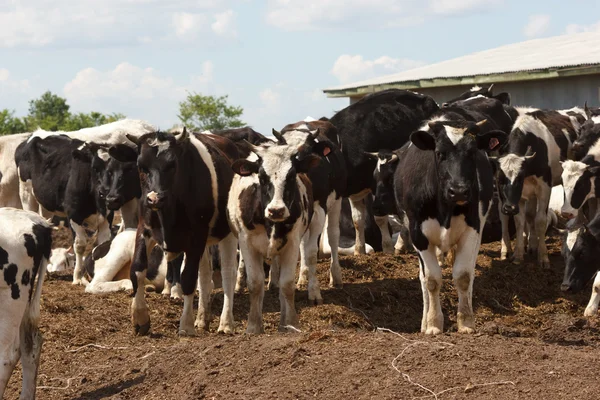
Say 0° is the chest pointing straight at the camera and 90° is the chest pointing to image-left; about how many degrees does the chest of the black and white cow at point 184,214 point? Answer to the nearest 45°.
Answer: approximately 45°

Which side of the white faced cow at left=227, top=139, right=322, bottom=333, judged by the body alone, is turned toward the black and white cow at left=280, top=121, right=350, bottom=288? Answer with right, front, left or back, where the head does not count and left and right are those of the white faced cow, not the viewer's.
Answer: back

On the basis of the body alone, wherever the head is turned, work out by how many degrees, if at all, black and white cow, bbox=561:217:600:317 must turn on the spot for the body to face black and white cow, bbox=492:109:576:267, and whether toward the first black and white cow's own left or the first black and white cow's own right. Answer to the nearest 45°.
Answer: approximately 135° to the first black and white cow's own right

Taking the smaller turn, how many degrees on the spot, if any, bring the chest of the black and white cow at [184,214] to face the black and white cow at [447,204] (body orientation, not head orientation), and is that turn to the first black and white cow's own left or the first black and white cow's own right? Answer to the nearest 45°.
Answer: approximately 135° to the first black and white cow's own left

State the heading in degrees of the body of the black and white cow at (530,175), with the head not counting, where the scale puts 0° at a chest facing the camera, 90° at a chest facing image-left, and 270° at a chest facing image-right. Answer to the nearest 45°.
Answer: approximately 45°
